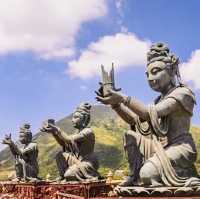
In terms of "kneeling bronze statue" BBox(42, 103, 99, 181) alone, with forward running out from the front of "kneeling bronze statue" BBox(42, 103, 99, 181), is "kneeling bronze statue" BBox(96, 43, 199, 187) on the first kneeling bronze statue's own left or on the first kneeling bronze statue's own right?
on the first kneeling bronze statue's own left

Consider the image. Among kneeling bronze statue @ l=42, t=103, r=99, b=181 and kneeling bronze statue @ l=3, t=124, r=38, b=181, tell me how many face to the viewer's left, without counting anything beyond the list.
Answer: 2

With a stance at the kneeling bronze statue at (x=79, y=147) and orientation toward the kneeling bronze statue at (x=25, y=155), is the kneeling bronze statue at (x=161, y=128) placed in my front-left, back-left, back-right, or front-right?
back-left

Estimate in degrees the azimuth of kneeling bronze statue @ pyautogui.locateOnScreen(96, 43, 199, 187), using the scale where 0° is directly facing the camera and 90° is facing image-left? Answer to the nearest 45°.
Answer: approximately 45°

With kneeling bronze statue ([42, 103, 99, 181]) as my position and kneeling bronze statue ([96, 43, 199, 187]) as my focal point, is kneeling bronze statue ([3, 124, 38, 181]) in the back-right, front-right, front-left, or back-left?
back-right

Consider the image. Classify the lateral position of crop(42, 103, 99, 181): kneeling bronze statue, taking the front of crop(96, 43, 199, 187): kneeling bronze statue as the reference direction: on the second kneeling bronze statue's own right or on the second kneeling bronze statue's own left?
on the second kneeling bronze statue's own right

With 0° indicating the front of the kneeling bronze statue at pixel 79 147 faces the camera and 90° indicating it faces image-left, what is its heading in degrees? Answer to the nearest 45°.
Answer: approximately 90°

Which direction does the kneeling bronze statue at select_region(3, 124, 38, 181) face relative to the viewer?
to the viewer's left

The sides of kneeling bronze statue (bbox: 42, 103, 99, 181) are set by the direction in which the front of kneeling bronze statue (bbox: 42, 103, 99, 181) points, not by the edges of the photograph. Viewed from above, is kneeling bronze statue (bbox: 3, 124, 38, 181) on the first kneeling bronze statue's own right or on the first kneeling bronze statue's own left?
on the first kneeling bronze statue's own right

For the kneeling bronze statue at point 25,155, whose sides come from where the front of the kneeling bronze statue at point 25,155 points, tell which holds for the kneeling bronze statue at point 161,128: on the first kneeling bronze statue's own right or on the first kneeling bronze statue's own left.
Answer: on the first kneeling bronze statue's own left
